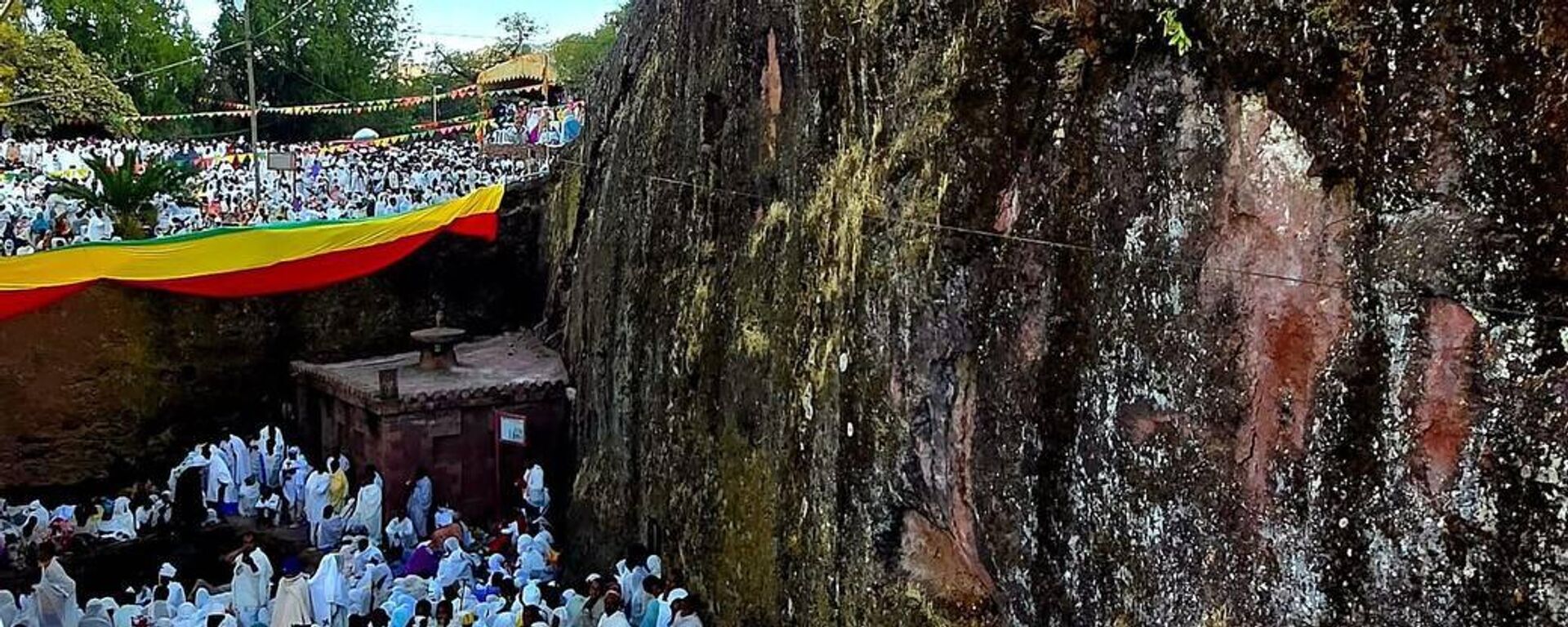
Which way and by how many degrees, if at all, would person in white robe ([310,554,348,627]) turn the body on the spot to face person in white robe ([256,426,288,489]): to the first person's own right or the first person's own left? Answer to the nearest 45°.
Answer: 0° — they already face them

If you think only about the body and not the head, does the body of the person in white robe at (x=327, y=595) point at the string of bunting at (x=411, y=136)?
yes

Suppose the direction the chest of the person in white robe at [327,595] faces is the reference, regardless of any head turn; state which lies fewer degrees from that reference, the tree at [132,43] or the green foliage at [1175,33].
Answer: the tree

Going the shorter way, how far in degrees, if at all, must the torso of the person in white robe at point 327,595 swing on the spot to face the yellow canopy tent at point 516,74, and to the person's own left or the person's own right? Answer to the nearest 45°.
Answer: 0° — they already face it

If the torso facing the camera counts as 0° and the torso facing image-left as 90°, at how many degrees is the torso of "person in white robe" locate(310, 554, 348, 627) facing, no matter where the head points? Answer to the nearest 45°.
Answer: approximately 180°
